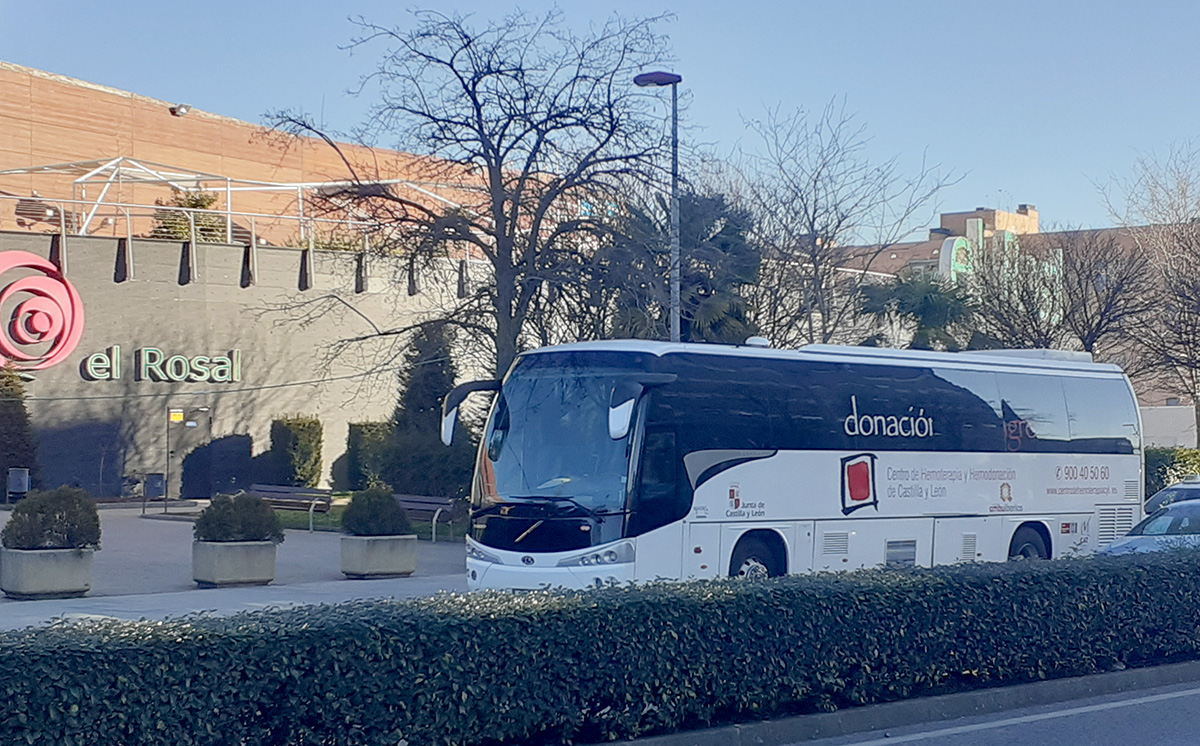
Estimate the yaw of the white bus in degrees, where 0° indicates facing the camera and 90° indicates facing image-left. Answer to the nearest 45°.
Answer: approximately 45°

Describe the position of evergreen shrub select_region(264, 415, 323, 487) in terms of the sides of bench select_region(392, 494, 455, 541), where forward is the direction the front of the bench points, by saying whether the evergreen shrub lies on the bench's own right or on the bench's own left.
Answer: on the bench's own right

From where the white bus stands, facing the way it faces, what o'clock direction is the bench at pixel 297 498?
The bench is roughly at 3 o'clock from the white bus.

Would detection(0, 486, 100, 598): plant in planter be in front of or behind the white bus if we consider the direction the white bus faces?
in front

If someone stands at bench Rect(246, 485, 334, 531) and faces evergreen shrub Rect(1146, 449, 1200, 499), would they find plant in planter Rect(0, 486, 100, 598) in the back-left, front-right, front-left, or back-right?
back-right

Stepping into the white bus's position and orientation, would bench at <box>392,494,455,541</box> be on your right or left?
on your right

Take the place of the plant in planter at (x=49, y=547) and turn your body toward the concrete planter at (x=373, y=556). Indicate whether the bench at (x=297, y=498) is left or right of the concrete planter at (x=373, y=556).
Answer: left

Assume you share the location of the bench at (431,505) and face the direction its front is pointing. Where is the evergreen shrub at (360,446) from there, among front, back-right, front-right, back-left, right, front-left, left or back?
back-right

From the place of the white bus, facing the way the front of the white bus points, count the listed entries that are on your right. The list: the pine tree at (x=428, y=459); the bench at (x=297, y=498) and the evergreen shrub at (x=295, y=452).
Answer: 3

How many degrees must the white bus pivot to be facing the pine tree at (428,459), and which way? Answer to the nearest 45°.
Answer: approximately 90° to its right

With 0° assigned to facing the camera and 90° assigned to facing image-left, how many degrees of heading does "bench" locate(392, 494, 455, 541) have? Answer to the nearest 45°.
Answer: approximately 45°

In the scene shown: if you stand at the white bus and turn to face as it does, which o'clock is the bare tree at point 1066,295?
The bare tree is roughly at 5 o'clock from the white bus.

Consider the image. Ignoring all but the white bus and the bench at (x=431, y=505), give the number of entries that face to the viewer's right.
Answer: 0
